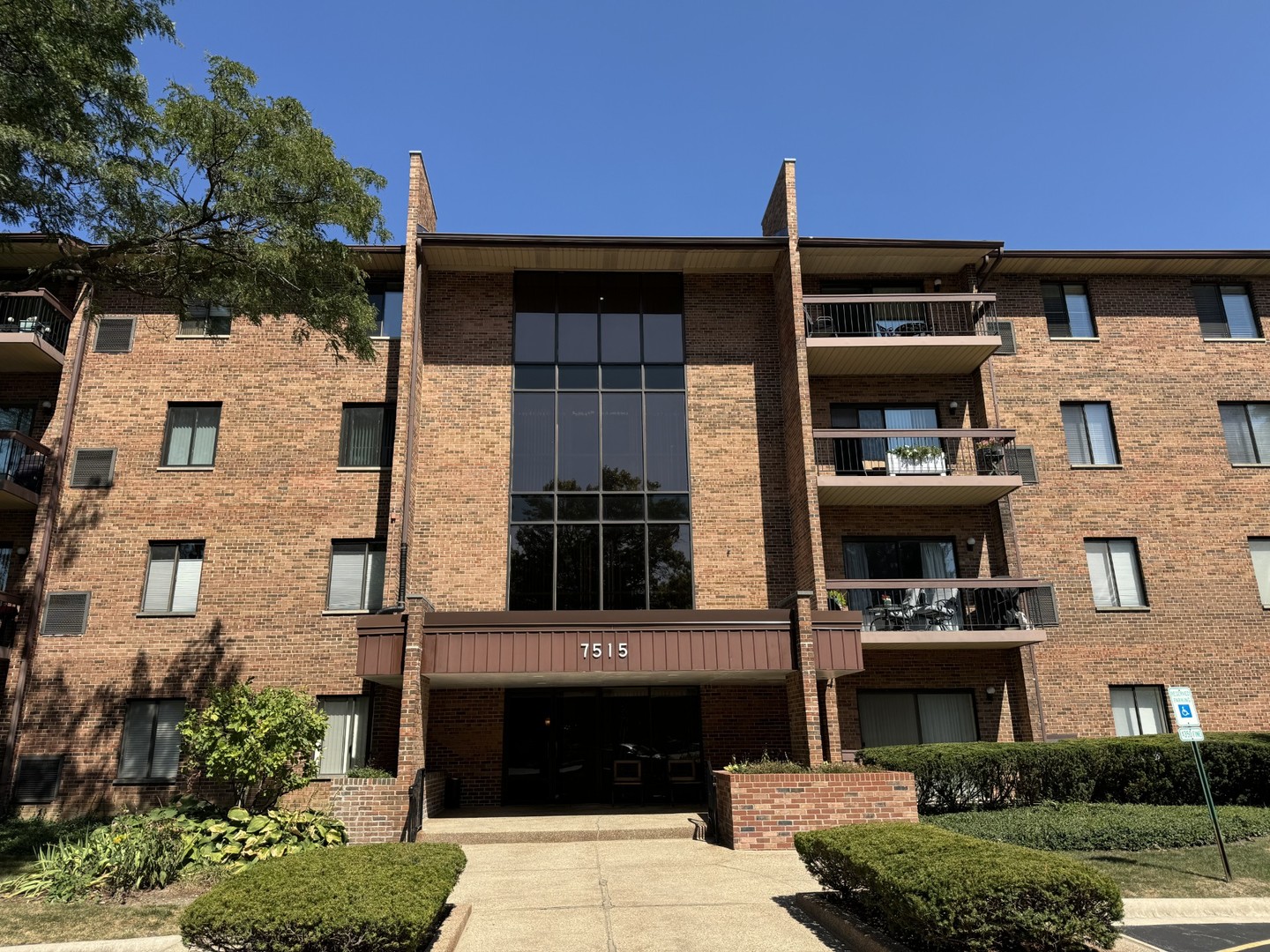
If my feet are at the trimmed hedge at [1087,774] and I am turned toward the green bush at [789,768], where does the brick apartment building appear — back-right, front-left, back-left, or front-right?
front-right

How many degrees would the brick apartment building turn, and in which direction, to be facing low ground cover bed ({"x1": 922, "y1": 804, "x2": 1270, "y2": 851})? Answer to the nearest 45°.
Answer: approximately 45° to its left

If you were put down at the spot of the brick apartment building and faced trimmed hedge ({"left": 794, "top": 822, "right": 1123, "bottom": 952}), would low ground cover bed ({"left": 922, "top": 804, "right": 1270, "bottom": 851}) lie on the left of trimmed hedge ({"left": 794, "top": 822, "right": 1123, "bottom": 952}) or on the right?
left

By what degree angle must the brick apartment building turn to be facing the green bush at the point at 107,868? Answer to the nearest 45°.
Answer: approximately 45° to its right

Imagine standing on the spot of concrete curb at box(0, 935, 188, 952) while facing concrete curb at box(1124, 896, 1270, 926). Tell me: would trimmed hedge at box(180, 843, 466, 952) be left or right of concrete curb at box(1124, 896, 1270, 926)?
left

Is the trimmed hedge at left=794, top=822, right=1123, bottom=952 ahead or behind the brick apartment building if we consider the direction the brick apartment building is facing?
ahead

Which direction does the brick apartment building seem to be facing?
toward the camera

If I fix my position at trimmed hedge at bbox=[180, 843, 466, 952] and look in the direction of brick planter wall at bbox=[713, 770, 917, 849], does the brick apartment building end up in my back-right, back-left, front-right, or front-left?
front-left

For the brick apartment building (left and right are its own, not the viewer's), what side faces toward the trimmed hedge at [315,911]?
front
